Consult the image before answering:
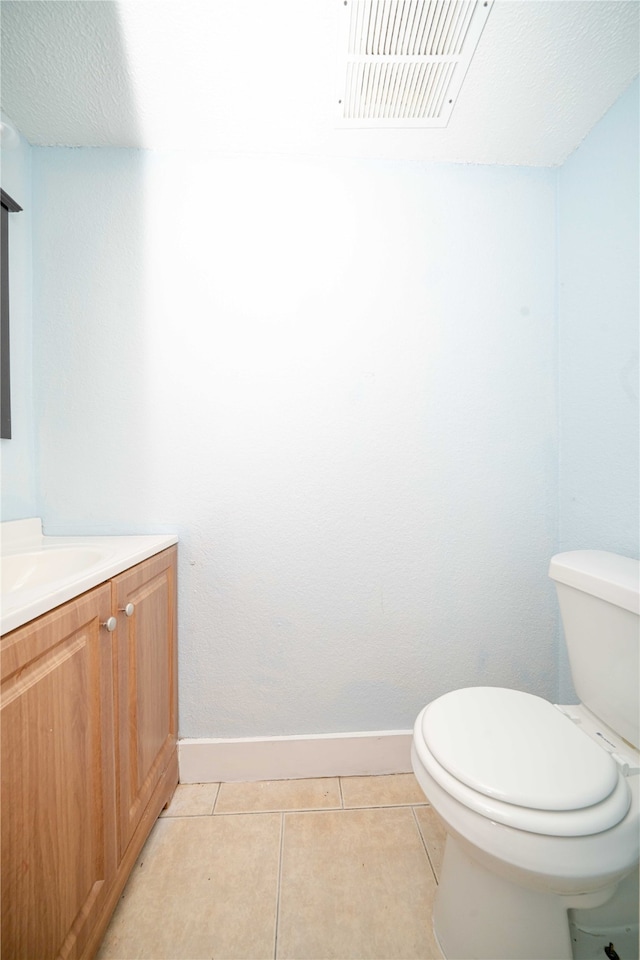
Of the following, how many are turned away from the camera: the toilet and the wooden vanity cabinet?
0

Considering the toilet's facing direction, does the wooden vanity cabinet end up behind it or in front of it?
in front

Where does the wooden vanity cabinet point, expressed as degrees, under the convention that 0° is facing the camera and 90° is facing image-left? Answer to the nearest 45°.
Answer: approximately 315°

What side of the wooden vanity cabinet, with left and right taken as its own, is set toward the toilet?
front

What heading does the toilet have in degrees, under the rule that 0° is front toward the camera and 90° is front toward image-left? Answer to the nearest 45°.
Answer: approximately 45°
